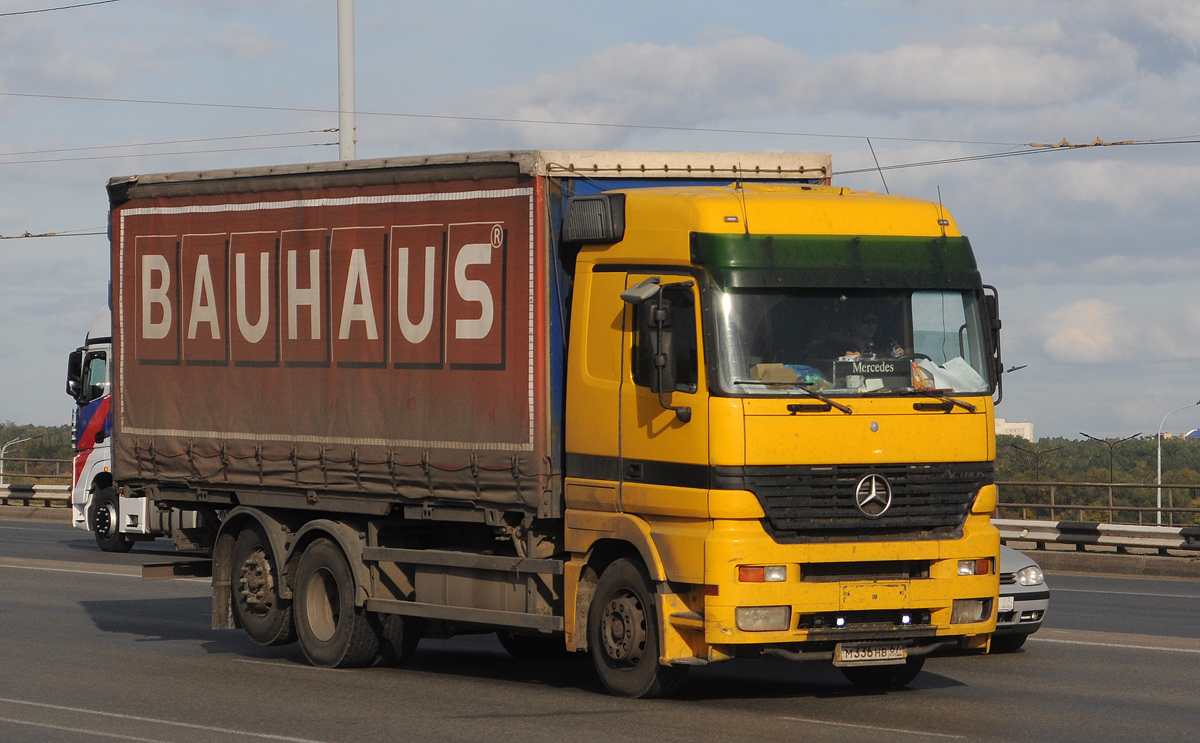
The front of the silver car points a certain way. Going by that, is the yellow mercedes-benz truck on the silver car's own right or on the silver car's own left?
on the silver car's own right

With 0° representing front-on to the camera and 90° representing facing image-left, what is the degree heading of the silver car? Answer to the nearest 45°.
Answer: approximately 315°

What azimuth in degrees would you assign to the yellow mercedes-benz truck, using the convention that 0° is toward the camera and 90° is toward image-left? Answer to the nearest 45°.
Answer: approximately 315°

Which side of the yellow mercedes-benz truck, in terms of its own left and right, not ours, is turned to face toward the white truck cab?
back

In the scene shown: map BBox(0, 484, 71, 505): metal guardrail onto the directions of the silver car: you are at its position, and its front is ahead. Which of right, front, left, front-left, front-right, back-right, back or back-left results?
back

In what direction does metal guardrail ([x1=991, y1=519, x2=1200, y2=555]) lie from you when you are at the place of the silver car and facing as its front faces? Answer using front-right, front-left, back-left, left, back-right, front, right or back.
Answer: back-left

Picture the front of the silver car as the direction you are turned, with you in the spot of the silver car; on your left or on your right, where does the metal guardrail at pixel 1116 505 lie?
on your left
